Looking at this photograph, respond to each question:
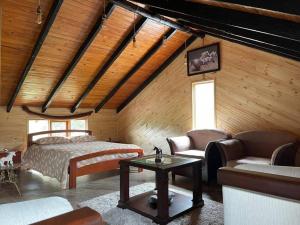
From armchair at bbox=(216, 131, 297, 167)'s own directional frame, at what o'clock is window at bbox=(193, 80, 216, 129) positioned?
The window is roughly at 3 o'clock from the armchair.

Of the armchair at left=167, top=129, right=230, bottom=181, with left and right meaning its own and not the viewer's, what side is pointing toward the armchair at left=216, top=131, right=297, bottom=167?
left

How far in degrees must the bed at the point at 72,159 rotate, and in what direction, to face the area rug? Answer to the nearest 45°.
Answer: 0° — it already faces it

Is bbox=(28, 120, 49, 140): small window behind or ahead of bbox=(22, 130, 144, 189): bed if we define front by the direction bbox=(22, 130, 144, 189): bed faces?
behind

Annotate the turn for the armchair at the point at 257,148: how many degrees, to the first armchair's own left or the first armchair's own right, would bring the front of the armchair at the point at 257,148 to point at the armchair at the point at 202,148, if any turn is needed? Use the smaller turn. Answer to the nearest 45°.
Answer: approximately 45° to the first armchair's own right

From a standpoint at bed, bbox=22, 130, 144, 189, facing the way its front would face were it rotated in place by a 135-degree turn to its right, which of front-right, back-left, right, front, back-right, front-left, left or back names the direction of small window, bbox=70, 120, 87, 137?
right

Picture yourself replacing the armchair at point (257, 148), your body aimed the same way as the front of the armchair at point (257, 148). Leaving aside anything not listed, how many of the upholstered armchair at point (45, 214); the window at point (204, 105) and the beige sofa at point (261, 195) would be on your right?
1

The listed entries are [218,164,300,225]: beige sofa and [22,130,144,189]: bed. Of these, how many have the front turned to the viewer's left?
1

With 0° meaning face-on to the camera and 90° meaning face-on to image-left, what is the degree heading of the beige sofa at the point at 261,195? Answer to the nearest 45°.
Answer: approximately 90°

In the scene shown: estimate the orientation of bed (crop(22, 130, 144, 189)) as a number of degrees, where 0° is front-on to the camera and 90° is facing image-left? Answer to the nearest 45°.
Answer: approximately 315°
